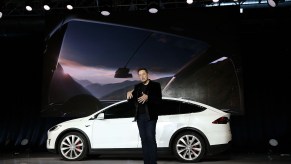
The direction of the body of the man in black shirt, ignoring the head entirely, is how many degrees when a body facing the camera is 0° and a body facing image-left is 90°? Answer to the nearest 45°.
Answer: approximately 45°

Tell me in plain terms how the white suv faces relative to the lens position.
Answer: facing to the left of the viewer

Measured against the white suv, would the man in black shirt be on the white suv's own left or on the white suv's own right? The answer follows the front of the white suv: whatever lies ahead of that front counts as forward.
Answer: on the white suv's own left
